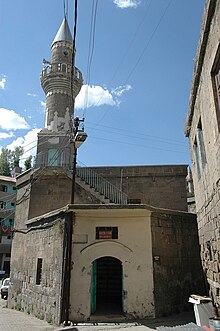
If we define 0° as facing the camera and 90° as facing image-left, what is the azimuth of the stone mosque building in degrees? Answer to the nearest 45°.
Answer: approximately 0°

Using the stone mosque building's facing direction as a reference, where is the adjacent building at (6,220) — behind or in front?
behind

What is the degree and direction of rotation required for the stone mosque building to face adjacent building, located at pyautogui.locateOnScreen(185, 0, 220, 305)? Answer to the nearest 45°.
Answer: approximately 45° to its left
